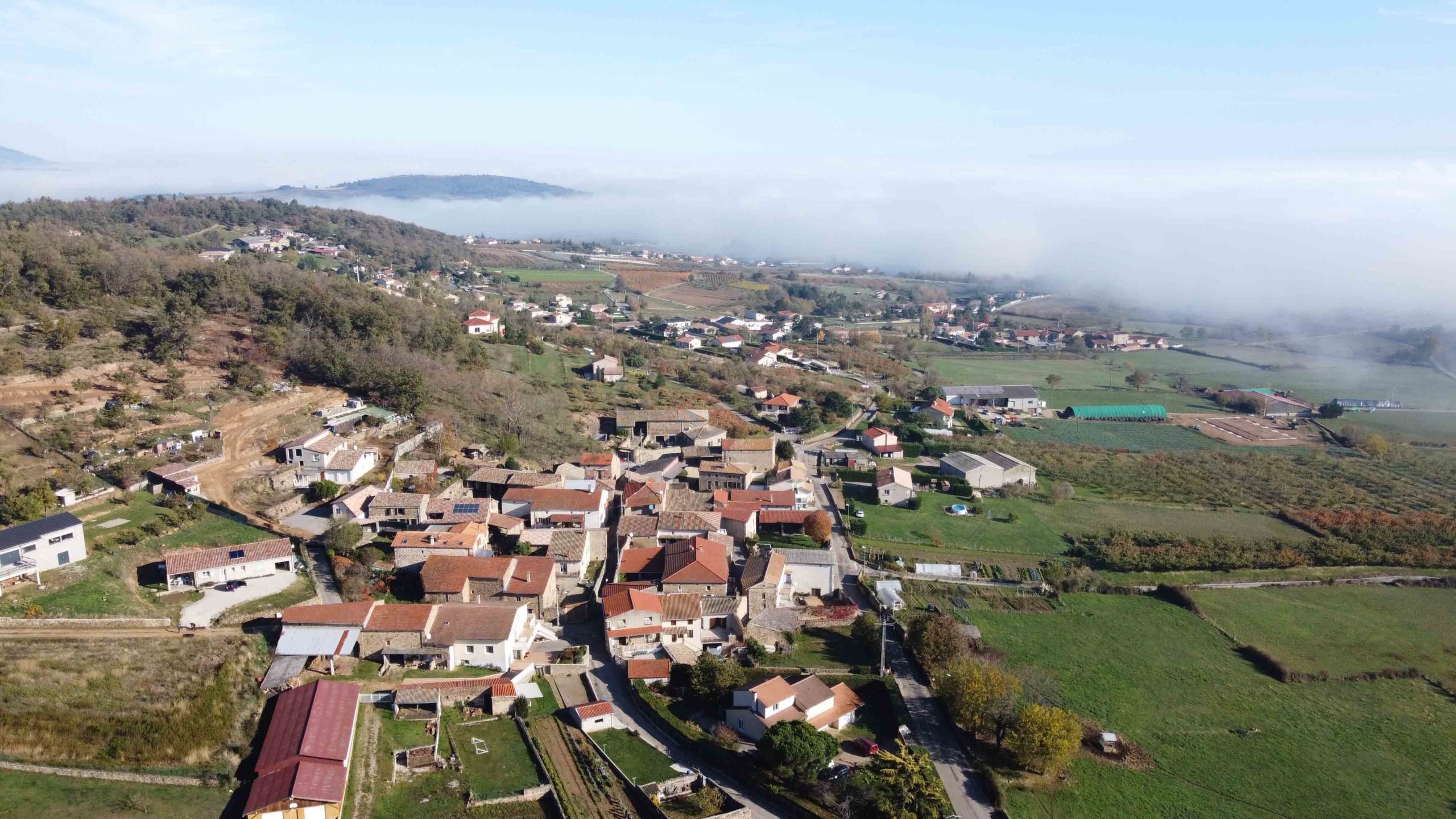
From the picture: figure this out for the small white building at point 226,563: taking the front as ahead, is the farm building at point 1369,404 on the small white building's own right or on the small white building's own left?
on the small white building's own left

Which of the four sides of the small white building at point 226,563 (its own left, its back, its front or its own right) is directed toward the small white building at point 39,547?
right

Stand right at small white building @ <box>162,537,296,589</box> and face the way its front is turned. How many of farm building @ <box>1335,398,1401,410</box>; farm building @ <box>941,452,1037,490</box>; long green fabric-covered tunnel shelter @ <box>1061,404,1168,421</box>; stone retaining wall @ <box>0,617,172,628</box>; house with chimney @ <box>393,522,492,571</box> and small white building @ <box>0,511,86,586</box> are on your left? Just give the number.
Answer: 4

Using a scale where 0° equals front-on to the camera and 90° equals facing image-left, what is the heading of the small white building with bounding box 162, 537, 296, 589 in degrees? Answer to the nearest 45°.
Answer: approximately 0°

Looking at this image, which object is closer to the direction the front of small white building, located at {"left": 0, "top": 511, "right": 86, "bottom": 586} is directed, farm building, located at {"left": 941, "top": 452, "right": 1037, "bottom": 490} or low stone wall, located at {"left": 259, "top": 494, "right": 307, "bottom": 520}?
the farm building

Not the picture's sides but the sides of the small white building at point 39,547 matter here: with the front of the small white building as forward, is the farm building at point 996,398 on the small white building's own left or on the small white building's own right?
on the small white building's own left

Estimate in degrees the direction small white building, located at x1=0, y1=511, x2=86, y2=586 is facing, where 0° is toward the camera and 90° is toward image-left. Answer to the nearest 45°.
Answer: approximately 315°
